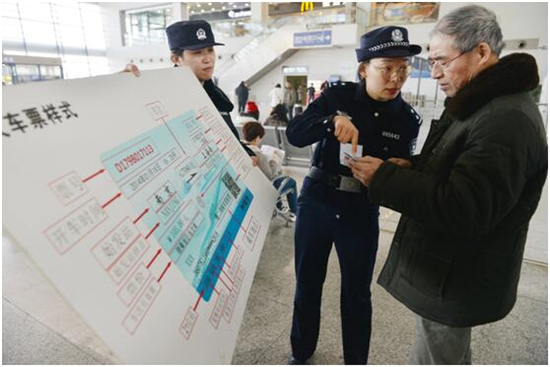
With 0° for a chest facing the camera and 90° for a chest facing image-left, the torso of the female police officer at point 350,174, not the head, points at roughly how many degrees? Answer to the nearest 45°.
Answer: approximately 315°

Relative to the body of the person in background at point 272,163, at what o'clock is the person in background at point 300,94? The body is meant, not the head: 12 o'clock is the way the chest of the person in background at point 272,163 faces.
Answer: the person in background at point 300,94 is roughly at 9 o'clock from the person in background at point 272,163.

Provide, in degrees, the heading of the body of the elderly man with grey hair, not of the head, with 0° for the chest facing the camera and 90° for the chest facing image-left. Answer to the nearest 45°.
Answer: approximately 90°

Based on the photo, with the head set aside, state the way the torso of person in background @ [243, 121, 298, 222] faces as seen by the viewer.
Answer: to the viewer's right

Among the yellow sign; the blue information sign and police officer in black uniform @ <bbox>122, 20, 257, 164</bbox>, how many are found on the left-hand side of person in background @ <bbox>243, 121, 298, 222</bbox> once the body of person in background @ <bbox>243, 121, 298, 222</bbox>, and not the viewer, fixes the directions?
2

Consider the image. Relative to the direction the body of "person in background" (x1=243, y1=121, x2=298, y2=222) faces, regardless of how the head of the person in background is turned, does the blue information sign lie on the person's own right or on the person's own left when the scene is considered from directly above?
on the person's own left

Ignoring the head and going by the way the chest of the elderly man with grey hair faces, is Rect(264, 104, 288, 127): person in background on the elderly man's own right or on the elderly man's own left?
on the elderly man's own right

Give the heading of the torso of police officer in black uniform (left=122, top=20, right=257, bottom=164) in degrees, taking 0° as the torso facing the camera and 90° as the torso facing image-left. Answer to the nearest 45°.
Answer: approximately 315°

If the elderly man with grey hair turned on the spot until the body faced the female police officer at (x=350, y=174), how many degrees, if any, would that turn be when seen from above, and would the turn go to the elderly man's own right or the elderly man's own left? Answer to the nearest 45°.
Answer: approximately 45° to the elderly man's own right

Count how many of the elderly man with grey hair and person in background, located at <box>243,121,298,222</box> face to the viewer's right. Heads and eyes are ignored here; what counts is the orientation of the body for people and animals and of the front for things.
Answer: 1
